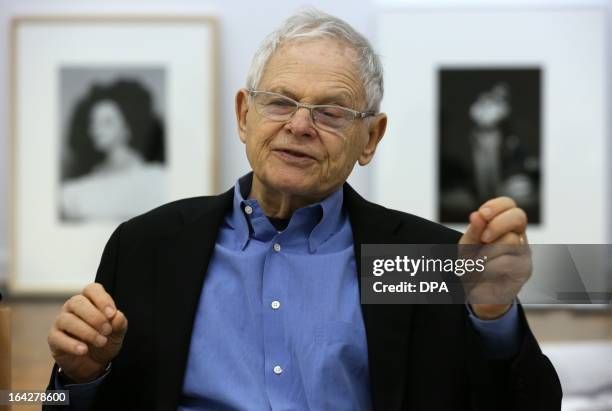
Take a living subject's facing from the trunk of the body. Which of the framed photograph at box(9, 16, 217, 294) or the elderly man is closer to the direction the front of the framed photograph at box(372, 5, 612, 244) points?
the elderly man

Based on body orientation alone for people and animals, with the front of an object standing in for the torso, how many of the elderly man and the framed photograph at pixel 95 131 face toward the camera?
2

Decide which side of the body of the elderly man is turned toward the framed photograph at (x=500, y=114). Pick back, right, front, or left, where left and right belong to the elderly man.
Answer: back

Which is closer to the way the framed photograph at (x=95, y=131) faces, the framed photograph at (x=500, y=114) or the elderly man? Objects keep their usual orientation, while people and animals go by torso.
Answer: the elderly man

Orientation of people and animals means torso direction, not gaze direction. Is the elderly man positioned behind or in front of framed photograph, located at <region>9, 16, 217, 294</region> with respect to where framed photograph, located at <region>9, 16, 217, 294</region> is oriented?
in front

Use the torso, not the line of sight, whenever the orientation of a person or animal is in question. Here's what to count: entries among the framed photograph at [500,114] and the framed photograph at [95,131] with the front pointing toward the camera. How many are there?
2

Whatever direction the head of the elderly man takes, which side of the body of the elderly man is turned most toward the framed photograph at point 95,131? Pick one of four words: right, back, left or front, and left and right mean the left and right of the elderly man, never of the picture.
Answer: back

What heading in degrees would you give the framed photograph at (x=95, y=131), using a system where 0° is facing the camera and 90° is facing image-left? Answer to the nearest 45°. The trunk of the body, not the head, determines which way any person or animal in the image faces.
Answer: approximately 0°

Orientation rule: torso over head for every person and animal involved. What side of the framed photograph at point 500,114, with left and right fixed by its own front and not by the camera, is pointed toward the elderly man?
front
